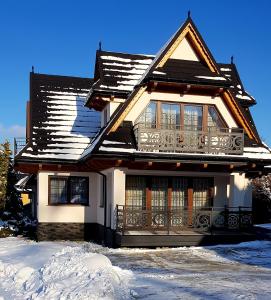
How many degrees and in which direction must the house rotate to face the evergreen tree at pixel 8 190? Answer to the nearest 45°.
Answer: approximately 135° to its right

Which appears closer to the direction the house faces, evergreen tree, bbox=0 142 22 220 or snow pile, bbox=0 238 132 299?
the snow pile

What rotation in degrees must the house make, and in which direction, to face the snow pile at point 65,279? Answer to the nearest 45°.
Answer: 0° — it already faces it

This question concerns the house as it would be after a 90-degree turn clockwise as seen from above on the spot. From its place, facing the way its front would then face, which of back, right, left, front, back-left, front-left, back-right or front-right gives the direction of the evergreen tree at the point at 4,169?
front-right

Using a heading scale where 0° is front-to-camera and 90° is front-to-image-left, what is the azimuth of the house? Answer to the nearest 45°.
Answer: approximately 0°
